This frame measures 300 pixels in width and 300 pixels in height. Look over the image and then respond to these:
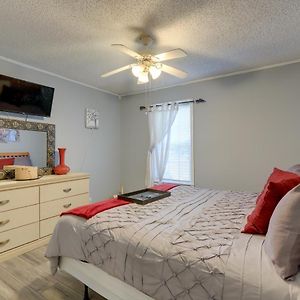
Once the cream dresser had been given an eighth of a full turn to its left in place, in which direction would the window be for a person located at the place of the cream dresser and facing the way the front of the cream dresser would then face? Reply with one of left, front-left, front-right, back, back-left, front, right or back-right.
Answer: front

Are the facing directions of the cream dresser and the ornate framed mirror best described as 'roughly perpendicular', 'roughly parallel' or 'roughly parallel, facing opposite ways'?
roughly parallel

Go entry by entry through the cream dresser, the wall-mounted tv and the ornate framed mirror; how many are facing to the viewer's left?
0

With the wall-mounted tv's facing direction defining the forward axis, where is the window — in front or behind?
in front

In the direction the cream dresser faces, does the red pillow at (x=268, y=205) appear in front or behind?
in front

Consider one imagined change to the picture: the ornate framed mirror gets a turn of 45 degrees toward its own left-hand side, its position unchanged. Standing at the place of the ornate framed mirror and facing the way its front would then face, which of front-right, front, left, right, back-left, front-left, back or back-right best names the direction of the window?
front

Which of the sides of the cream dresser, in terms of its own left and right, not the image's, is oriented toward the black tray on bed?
front

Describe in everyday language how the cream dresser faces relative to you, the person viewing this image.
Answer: facing the viewer and to the right of the viewer

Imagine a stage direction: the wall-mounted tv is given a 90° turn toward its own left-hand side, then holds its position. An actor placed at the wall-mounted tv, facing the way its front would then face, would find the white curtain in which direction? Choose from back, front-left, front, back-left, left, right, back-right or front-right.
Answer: front-right

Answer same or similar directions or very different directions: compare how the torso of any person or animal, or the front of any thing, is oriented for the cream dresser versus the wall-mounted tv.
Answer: same or similar directions

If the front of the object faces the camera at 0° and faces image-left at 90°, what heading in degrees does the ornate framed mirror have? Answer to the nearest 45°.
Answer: approximately 315°

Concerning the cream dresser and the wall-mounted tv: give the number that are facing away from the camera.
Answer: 0

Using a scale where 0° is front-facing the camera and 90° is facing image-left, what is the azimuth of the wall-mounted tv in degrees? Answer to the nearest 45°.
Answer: approximately 315°

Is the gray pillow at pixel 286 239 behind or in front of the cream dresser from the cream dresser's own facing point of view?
in front

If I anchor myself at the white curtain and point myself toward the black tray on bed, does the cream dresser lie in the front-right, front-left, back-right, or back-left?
front-right

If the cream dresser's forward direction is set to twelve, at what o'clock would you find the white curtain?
The white curtain is roughly at 10 o'clock from the cream dresser.

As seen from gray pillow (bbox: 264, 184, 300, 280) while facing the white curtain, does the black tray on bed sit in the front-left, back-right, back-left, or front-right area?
front-left

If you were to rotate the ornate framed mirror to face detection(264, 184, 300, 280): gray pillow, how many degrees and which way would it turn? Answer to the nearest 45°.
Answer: approximately 45° to its right
